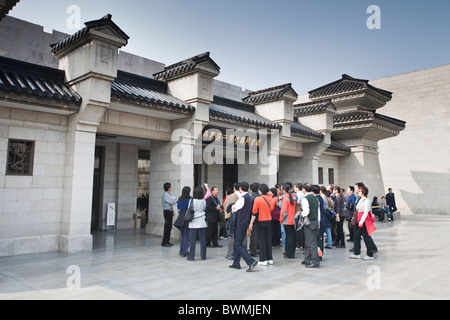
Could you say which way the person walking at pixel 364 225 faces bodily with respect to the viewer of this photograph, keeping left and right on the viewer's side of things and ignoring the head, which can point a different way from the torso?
facing to the left of the viewer

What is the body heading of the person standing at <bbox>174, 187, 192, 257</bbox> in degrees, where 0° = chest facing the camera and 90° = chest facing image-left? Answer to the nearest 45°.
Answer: approximately 225°

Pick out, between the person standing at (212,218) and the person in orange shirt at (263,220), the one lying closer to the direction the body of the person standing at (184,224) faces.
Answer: the person standing

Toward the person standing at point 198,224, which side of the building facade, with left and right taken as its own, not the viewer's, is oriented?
front

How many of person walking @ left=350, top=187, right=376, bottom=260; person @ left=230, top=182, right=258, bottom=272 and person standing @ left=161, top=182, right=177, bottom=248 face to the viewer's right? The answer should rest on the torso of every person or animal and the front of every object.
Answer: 1

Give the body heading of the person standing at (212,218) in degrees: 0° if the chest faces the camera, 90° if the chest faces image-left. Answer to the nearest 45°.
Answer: approximately 315°

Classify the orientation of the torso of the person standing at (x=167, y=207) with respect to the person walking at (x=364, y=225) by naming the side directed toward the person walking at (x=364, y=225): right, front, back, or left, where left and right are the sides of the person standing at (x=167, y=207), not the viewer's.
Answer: front

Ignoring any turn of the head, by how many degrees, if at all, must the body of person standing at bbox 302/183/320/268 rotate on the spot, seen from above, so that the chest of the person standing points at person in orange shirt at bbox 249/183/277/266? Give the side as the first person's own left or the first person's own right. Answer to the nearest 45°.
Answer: approximately 45° to the first person's own left

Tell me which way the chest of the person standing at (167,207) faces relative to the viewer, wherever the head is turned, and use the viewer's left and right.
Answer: facing to the right of the viewer

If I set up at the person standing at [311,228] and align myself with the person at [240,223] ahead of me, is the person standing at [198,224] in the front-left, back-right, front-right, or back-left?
front-right

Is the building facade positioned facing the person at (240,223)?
yes
